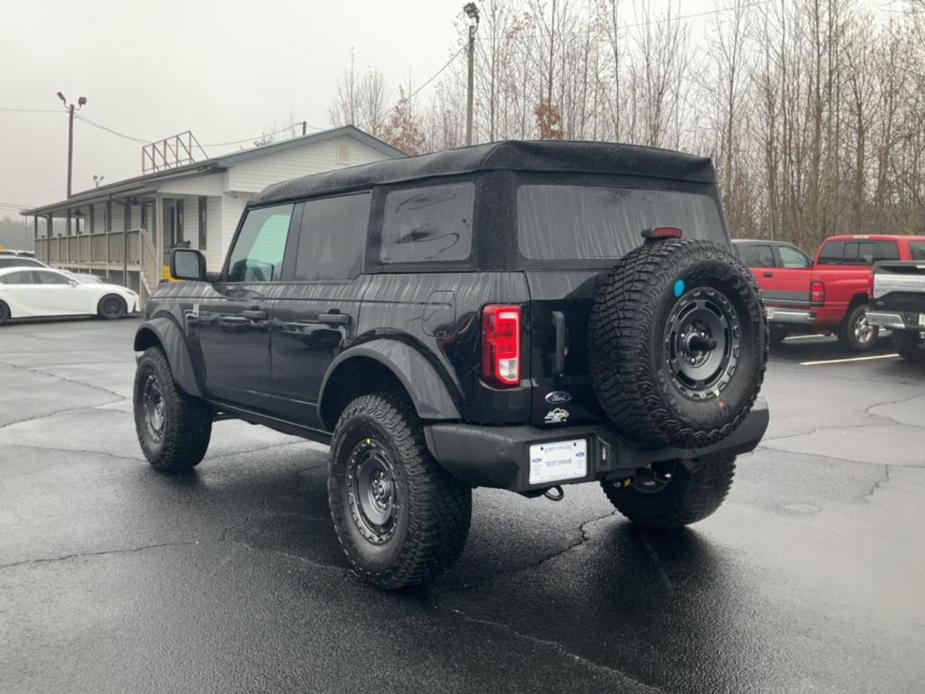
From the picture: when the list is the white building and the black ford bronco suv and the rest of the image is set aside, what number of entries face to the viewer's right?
0

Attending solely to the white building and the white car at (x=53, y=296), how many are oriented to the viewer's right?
1

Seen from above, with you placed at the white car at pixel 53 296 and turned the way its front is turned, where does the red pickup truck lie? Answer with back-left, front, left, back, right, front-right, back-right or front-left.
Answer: front-right

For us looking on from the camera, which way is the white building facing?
facing the viewer and to the left of the viewer

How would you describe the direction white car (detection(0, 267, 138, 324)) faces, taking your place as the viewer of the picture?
facing to the right of the viewer

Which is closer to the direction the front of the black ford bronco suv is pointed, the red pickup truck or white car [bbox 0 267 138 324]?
the white car

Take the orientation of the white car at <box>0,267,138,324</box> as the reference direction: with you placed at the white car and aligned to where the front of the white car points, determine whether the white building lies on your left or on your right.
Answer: on your left

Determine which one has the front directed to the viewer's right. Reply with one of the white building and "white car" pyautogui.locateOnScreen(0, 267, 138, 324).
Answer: the white car

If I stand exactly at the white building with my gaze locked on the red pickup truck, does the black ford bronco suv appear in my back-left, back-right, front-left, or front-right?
front-right

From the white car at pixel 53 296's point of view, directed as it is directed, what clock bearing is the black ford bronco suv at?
The black ford bronco suv is roughly at 3 o'clock from the white car.

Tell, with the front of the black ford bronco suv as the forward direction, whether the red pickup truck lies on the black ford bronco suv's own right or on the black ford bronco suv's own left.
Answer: on the black ford bronco suv's own right

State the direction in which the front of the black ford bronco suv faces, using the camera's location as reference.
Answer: facing away from the viewer and to the left of the viewer

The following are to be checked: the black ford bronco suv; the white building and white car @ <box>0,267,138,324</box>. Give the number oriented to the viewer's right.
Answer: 1

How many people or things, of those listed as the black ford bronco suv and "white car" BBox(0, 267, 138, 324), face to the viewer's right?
1
